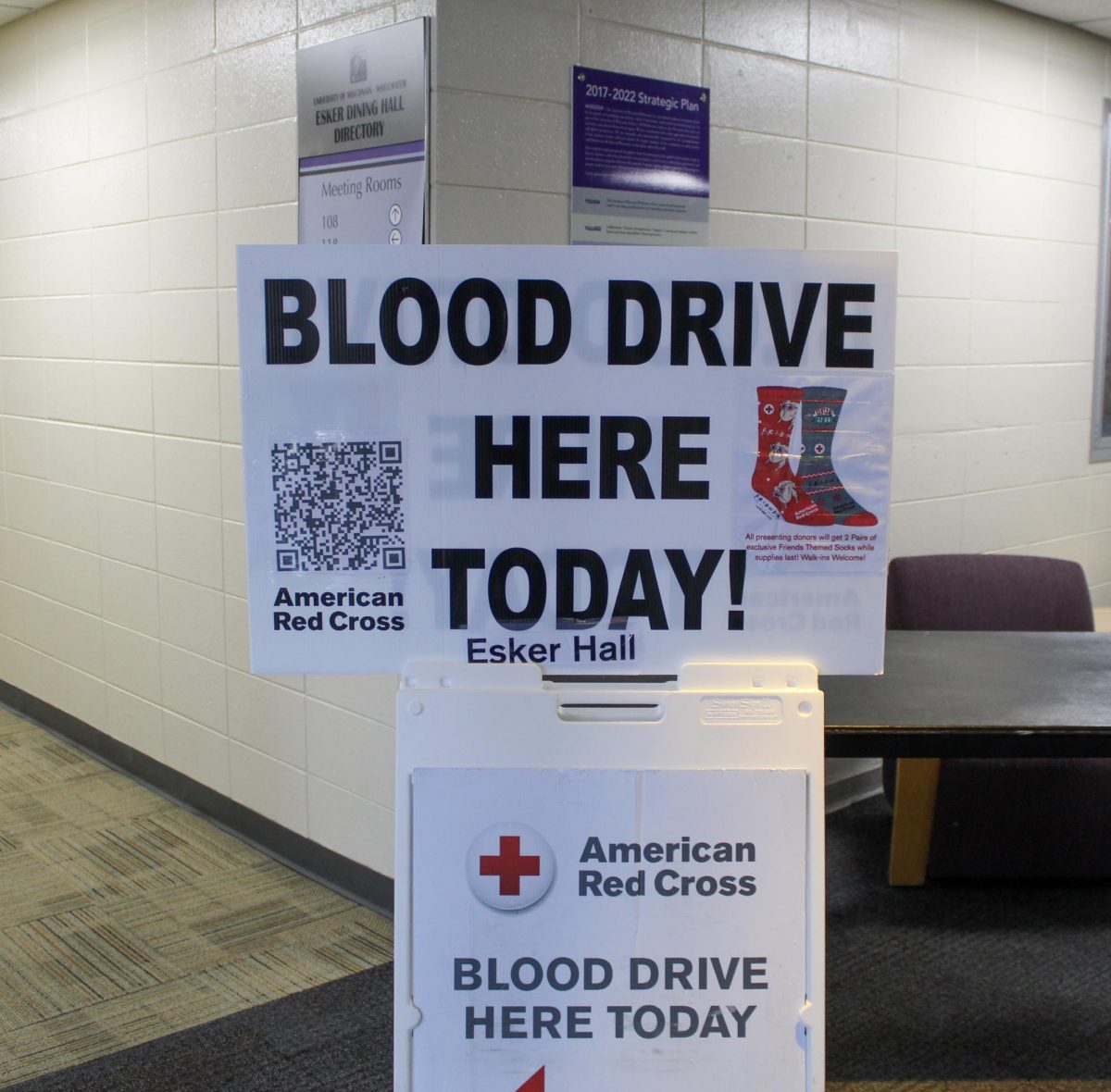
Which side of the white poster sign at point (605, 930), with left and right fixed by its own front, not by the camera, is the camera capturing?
front

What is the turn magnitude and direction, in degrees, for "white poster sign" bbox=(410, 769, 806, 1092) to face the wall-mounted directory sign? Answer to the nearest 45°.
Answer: approximately 180°

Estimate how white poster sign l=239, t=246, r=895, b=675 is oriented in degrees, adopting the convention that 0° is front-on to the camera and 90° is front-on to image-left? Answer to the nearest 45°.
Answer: approximately 0°

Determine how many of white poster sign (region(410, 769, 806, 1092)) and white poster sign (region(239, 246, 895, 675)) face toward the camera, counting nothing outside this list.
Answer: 2

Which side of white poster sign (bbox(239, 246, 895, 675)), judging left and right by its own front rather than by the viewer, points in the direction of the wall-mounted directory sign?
back

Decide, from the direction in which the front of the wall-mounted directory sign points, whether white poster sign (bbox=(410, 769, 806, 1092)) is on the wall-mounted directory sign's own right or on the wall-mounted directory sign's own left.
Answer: on the wall-mounted directory sign's own left

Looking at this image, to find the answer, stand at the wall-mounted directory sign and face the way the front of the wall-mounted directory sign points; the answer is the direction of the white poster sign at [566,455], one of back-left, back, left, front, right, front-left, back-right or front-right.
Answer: front-left

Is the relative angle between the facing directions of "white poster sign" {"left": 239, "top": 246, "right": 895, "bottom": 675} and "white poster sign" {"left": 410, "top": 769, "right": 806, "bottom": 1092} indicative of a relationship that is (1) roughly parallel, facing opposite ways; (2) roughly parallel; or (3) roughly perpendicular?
roughly parallel

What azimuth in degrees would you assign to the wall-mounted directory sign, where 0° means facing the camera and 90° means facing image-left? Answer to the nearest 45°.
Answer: approximately 45°
